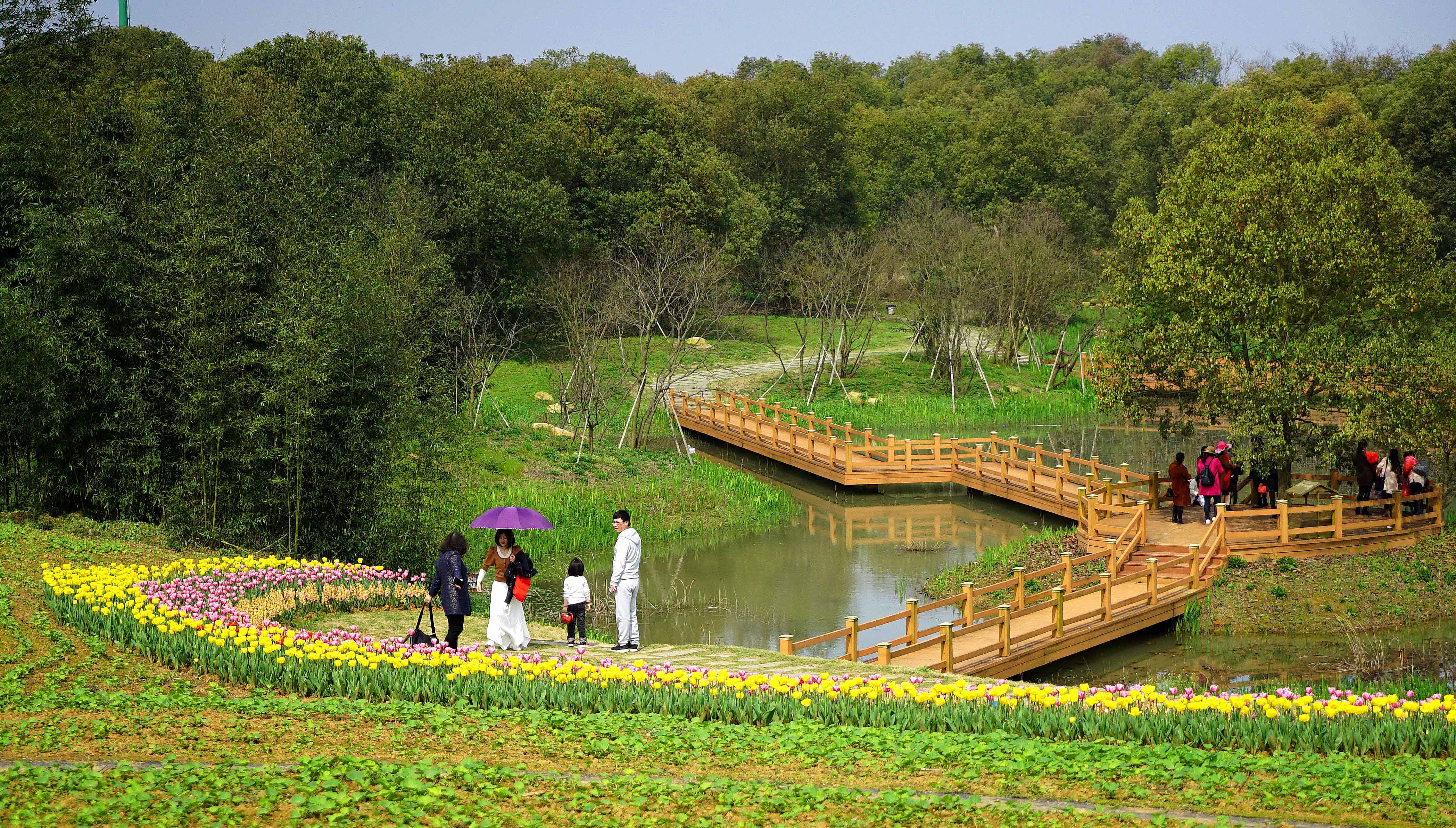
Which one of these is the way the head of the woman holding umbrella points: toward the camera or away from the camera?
toward the camera

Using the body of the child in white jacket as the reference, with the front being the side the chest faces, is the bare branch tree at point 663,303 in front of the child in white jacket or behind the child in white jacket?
in front

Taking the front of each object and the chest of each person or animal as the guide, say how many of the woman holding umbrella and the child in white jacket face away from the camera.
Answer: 1

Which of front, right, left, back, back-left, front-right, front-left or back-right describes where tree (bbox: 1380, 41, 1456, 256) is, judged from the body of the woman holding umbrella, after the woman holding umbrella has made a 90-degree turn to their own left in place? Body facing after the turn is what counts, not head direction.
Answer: front-left

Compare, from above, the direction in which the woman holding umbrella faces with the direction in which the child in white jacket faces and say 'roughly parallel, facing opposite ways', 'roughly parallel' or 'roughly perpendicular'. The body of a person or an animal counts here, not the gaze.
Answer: roughly parallel, facing opposite ways

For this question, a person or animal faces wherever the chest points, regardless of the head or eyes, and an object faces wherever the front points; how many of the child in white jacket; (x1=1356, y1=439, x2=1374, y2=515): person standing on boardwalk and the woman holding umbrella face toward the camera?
1

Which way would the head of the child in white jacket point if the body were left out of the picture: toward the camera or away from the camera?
away from the camera

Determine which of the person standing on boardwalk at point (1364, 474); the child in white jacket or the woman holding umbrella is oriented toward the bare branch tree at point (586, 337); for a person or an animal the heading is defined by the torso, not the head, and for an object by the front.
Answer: the child in white jacket

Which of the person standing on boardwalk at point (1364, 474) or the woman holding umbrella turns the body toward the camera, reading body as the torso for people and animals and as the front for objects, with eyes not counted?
the woman holding umbrella

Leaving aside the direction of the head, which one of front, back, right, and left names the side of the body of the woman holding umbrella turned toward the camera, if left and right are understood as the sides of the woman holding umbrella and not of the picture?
front

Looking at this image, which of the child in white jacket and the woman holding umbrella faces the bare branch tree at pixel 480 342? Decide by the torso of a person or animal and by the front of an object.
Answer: the child in white jacket

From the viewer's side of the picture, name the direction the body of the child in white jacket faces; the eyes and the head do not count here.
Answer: away from the camera

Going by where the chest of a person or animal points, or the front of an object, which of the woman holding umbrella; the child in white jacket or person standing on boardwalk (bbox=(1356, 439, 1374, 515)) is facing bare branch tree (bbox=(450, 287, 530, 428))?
the child in white jacket

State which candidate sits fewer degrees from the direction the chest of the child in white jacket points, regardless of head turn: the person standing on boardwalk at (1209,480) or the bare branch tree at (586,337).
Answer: the bare branch tree
